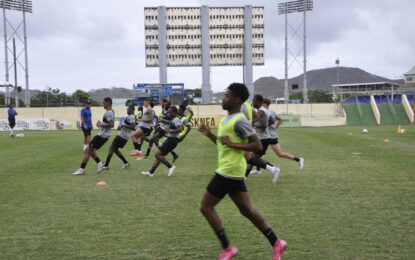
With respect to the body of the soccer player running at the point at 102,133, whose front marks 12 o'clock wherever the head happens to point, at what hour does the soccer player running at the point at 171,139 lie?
the soccer player running at the point at 171,139 is roughly at 7 o'clock from the soccer player running at the point at 102,133.

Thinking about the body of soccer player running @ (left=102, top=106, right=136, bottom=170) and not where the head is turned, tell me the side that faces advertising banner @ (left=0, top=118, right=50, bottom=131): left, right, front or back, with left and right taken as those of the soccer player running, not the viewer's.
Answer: right

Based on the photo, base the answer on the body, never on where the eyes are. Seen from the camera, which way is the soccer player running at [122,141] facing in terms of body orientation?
to the viewer's left

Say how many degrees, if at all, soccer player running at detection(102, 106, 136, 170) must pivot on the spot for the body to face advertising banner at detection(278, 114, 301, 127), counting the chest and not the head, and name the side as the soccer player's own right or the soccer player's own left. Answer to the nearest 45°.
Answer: approximately 135° to the soccer player's own right

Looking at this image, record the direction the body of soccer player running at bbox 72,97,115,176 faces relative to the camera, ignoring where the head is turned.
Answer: to the viewer's left

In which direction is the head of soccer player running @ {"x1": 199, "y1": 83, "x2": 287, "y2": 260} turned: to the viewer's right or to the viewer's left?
to the viewer's left

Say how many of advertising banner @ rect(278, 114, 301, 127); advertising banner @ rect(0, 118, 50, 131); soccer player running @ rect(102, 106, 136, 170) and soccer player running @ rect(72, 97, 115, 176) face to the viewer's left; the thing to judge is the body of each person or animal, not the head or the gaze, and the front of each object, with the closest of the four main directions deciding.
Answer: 2

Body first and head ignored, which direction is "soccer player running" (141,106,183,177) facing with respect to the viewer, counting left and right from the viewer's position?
facing to the left of the viewer

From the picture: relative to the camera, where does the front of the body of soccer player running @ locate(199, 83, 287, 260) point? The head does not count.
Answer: to the viewer's left

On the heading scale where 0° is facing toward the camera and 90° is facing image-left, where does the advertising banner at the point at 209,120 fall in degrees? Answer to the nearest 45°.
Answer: approximately 0°

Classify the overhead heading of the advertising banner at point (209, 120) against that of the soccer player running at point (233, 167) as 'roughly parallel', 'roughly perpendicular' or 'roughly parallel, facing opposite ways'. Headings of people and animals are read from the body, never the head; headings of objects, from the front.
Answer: roughly perpendicular

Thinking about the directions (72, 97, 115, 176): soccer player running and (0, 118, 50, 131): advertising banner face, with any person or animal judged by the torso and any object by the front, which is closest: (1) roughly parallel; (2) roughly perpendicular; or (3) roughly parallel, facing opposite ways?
roughly perpendicular

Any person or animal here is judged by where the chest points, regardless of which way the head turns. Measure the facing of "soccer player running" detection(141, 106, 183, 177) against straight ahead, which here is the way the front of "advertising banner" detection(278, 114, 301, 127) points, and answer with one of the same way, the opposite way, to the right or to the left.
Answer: to the right

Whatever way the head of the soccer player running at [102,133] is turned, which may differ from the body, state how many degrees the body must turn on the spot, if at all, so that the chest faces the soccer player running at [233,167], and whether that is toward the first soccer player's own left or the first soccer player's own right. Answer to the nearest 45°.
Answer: approximately 90° to the first soccer player's own left
